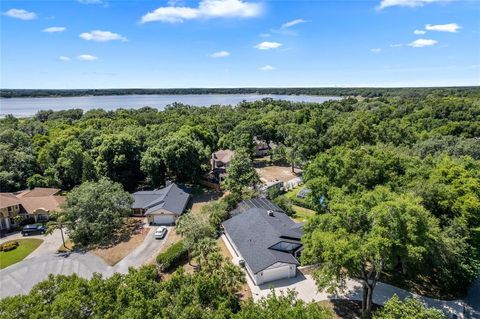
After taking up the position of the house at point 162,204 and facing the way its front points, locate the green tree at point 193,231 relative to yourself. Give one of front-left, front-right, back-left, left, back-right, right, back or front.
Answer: front

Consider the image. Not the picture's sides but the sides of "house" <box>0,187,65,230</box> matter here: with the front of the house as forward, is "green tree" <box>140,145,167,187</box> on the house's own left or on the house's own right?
on the house's own left

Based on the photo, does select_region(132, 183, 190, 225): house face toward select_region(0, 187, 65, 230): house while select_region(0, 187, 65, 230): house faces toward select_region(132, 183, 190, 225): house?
no

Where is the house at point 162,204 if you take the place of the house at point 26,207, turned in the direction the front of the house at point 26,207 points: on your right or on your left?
on your left

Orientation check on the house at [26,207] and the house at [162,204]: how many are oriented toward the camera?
2

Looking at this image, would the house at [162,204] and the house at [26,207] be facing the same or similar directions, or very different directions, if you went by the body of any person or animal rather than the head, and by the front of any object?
same or similar directions

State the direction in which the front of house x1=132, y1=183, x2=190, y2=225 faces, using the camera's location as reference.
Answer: facing the viewer

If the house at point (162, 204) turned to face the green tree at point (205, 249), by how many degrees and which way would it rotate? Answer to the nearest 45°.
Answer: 0° — it already faces it

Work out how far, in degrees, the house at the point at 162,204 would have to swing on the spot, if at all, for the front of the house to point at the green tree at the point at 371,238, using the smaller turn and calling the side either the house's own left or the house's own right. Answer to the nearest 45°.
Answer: approximately 45° to the house's own left

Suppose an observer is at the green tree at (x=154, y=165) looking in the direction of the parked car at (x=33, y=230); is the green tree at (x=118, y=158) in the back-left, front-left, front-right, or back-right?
front-right

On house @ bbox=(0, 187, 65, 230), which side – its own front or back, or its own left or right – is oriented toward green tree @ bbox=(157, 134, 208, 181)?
left

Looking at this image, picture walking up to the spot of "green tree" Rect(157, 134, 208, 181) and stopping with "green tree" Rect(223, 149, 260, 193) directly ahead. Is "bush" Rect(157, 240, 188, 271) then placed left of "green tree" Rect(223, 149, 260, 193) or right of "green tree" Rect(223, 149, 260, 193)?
right

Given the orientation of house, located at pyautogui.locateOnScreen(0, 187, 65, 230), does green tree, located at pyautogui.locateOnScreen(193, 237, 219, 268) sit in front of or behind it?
in front

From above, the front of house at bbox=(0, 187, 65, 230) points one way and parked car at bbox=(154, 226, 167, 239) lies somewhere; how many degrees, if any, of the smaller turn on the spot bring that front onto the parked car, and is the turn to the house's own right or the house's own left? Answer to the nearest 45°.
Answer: approximately 45° to the house's own left

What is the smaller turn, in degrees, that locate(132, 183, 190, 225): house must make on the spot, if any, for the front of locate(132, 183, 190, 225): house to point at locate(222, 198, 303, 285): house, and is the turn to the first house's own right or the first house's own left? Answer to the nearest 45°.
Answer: approximately 45° to the first house's own left

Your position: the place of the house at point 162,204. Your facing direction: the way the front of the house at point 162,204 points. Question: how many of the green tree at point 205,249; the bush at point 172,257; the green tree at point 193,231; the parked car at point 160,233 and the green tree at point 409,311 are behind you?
0

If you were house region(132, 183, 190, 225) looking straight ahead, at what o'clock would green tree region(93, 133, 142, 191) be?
The green tree is roughly at 5 o'clock from the house.

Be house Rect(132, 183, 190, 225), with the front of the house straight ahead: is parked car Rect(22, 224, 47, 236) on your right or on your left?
on your right

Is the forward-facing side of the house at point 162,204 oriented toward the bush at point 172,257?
yes
